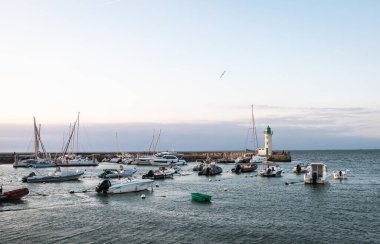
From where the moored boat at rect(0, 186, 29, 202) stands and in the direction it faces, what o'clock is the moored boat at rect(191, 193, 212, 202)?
the moored boat at rect(191, 193, 212, 202) is roughly at 1 o'clock from the moored boat at rect(0, 186, 29, 202).

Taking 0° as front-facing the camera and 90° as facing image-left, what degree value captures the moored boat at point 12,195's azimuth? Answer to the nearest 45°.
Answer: approximately 270°
